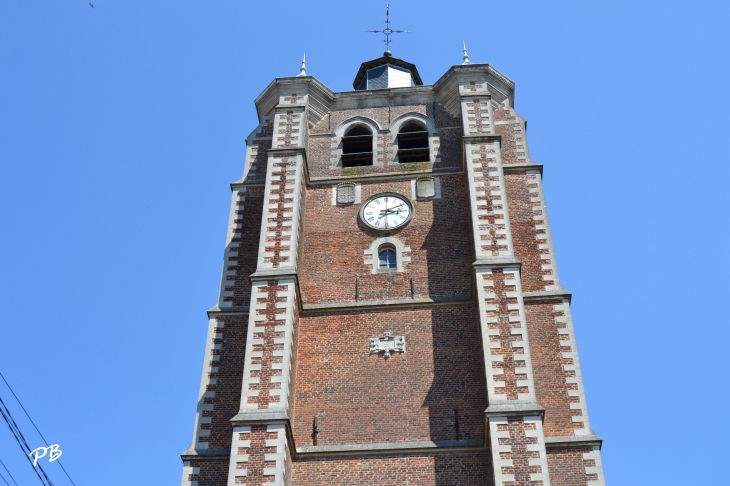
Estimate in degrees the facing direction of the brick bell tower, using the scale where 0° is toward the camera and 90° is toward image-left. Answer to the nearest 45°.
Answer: approximately 0°
